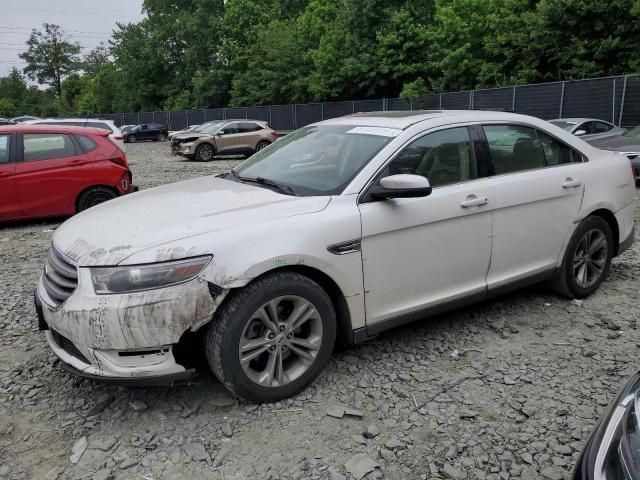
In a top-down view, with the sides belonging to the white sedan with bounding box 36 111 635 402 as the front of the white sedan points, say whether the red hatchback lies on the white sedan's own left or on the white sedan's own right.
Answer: on the white sedan's own right

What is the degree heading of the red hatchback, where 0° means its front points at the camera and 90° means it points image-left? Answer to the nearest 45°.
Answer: approximately 90°

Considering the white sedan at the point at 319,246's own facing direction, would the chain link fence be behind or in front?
behind

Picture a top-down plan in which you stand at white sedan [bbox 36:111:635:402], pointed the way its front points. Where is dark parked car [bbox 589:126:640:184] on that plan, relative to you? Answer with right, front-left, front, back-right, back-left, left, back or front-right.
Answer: back

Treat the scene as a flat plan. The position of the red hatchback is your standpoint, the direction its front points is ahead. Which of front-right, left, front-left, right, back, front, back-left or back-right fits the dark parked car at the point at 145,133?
right

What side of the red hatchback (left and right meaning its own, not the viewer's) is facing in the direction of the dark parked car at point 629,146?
back

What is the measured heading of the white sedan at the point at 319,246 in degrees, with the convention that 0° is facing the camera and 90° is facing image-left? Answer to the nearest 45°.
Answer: approximately 45°

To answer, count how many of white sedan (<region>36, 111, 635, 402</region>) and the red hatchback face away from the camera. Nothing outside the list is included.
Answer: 0

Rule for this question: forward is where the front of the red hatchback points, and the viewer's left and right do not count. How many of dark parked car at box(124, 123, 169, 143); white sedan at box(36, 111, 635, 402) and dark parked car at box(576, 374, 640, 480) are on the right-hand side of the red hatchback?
1

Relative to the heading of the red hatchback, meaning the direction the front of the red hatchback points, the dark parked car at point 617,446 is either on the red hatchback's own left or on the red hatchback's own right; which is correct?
on the red hatchback's own left

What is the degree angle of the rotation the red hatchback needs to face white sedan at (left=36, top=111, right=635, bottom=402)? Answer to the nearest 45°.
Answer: approximately 90° to its left
